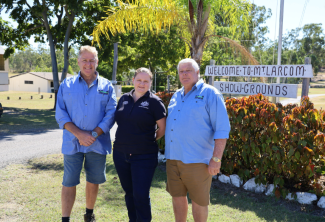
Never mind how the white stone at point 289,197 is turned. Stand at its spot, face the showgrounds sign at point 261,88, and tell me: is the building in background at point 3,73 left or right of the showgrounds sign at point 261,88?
left

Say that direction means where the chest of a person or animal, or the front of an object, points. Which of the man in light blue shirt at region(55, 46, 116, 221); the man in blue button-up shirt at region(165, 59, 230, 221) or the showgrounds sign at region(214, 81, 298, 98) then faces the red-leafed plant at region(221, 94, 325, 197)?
the showgrounds sign

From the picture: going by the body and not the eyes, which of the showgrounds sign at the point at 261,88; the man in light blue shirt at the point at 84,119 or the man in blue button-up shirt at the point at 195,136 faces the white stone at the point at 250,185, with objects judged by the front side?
the showgrounds sign

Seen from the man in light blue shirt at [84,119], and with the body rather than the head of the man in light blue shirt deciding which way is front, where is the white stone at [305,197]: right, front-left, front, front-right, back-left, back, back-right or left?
left

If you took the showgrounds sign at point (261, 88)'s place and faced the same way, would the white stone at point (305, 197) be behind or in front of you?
in front

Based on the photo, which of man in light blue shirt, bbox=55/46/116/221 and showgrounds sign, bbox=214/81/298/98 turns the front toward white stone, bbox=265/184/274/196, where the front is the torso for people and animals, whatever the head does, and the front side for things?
the showgrounds sign

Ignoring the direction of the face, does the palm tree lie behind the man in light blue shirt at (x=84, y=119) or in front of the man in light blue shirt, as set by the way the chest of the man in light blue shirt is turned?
behind

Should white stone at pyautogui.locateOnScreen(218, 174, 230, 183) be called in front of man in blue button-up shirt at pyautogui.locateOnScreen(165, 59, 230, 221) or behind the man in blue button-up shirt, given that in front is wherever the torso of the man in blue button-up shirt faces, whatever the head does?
behind

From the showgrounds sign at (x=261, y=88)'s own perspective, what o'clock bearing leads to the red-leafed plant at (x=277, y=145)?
The red-leafed plant is roughly at 12 o'clock from the showgrounds sign.

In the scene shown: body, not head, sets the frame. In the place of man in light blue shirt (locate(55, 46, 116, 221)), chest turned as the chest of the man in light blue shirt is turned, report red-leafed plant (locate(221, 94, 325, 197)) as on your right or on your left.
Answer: on your left
